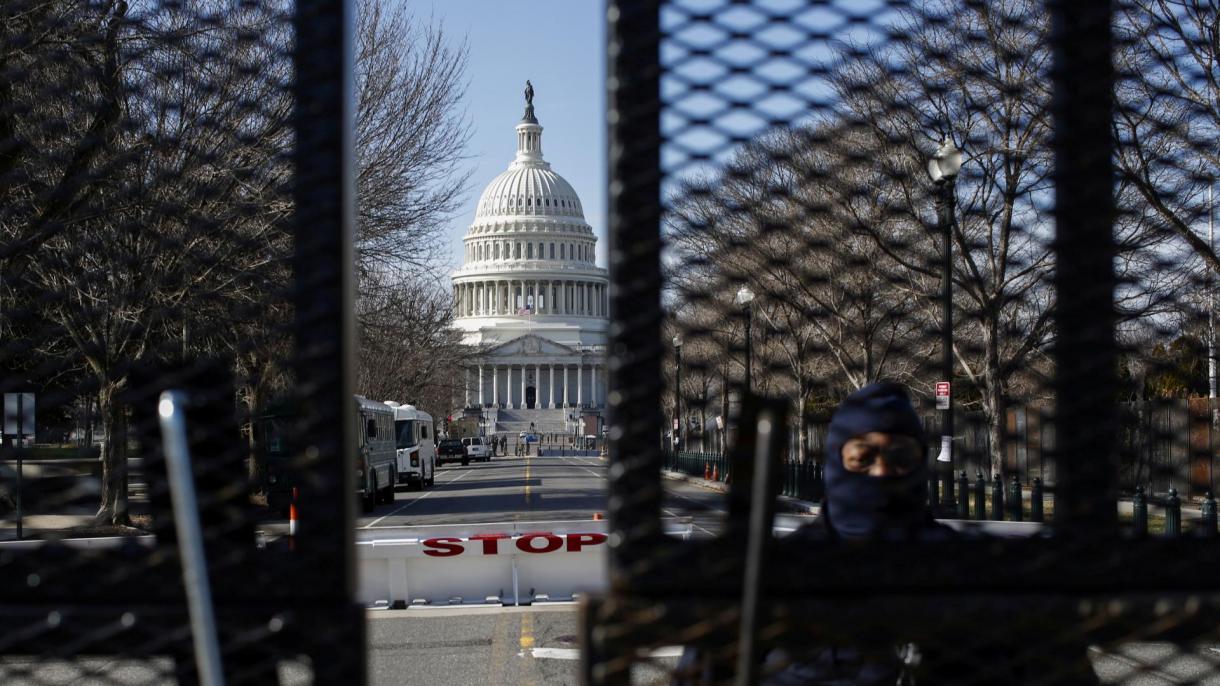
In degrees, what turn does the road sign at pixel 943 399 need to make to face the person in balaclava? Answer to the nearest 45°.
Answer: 0° — it already faces them

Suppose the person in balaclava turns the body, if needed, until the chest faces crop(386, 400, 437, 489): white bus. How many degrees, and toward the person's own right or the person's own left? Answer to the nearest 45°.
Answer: approximately 180°

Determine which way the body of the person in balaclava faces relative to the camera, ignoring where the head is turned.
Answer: toward the camera

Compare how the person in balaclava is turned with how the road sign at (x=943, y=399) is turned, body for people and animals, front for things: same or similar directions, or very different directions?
same or similar directions

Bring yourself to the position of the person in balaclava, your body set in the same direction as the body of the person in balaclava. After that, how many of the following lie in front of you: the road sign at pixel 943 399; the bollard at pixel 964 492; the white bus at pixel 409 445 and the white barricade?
0

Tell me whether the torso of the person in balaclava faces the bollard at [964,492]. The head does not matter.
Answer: no

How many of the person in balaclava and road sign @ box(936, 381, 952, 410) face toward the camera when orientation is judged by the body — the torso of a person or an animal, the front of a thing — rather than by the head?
2

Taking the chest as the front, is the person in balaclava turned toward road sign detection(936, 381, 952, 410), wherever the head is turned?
no

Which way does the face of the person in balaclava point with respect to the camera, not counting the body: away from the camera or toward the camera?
toward the camera
